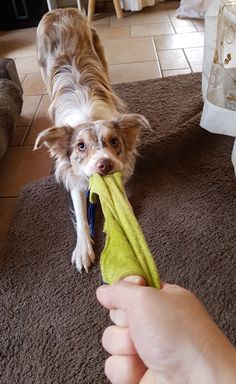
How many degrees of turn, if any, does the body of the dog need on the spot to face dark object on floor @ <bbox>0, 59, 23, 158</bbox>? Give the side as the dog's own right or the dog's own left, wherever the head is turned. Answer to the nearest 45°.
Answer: approximately 135° to the dog's own right

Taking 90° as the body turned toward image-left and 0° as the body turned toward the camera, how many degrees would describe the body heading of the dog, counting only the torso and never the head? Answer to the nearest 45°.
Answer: approximately 0°

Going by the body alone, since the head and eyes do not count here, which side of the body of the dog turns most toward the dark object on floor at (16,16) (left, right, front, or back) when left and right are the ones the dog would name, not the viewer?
back
